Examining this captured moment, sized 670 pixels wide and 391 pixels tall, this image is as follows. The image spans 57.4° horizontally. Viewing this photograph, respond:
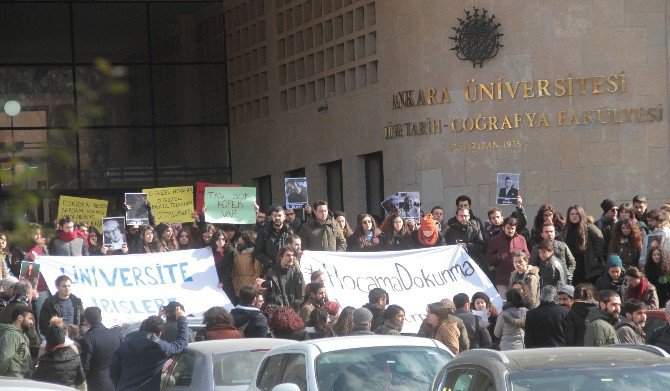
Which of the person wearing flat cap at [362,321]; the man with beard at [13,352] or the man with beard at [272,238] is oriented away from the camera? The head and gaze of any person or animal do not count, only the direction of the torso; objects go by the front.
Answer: the person wearing flat cap

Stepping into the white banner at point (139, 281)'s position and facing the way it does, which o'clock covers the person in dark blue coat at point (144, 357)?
The person in dark blue coat is roughly at 12 o'clock from the white banner.

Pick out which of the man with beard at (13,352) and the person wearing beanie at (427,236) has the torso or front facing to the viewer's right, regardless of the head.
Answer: the man with beard

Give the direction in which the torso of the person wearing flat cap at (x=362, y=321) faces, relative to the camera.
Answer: away from the camera

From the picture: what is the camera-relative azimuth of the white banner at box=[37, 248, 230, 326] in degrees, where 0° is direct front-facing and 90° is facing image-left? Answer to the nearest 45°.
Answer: approximately 0°

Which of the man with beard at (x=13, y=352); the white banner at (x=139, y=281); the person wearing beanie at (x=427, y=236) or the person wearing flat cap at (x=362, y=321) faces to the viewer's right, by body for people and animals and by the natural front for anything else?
the man with beard

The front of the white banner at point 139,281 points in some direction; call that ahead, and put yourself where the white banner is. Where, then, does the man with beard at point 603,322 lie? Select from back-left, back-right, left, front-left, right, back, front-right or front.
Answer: front-left

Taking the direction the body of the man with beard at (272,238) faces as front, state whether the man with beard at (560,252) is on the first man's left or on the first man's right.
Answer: on the first man's left

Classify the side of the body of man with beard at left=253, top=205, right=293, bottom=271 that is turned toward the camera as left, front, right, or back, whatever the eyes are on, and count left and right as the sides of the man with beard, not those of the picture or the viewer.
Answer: front

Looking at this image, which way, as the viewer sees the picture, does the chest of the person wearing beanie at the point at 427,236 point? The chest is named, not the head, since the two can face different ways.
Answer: toward the camera

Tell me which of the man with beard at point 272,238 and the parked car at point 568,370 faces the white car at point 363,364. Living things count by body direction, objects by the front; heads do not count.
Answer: the man with beard
